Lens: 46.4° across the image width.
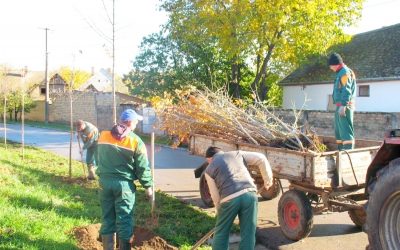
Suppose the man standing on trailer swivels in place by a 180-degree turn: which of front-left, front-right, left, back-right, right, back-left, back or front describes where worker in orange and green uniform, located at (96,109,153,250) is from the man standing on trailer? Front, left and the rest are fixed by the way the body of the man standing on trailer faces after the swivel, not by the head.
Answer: back-right

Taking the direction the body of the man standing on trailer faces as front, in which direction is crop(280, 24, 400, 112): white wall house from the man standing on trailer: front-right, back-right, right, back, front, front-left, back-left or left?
right

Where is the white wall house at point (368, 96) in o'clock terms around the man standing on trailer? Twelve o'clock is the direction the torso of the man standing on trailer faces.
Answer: The white wall house is roughly at 3 o'clock from the man standing on trailer.

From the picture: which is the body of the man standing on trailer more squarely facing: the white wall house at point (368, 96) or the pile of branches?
the pile of branches

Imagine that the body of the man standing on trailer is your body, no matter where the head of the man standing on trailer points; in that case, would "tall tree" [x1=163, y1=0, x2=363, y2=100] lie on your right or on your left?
on your right

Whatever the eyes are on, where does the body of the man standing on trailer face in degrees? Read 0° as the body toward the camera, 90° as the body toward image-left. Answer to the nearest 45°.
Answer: approximately 90°

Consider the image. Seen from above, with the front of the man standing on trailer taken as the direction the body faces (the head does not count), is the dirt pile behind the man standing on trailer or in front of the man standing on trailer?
in front

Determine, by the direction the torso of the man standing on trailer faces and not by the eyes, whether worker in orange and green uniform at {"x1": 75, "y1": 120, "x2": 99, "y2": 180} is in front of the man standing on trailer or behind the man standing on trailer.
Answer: in front

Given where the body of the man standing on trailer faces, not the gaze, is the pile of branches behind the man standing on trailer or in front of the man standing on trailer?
in front

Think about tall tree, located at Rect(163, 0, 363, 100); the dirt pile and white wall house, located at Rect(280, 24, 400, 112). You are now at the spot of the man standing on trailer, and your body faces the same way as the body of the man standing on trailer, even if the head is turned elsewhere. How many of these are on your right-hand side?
2

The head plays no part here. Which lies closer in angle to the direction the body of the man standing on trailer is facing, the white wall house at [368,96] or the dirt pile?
the dirt pile
